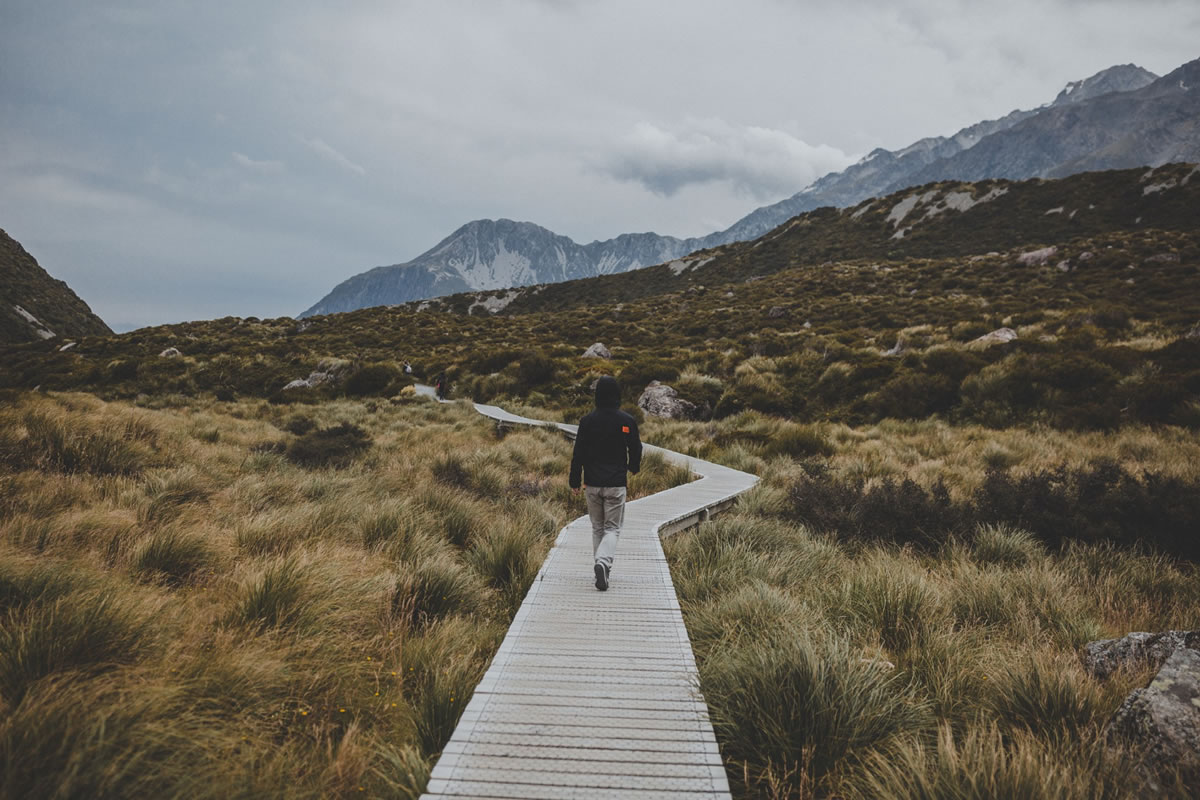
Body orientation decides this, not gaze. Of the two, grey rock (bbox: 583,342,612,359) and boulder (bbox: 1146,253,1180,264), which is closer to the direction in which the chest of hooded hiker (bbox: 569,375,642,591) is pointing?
the grey rock

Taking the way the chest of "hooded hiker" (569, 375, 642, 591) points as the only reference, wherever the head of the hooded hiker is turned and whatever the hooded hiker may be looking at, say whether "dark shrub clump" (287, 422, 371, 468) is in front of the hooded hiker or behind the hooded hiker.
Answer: in front

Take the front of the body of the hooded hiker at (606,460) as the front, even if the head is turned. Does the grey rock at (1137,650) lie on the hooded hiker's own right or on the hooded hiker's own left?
on the hooded hiker's own right

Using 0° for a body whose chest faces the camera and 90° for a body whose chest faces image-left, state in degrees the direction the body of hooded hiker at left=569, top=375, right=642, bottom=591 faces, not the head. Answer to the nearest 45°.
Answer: approximately 180°

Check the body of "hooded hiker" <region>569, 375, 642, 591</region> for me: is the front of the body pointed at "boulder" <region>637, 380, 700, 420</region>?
yes

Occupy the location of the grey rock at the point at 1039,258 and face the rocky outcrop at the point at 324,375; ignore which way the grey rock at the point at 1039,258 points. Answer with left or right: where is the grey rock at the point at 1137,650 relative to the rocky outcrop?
left

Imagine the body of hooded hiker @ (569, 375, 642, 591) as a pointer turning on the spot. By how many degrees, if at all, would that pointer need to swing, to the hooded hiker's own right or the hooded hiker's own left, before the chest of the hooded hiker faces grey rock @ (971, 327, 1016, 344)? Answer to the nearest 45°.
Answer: approximately 45° to the hooded hiker's own right

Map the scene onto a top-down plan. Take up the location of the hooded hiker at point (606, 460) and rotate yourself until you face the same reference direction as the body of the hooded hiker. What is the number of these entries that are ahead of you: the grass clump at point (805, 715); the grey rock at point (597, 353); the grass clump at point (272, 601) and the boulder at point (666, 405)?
2

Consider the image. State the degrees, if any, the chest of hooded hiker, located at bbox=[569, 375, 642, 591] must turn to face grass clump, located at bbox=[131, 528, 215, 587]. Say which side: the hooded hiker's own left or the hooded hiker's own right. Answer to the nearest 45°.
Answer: approximately 90° to the hooded hiker's own left

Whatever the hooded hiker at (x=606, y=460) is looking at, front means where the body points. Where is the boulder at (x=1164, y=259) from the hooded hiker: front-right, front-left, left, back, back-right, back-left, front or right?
front-right

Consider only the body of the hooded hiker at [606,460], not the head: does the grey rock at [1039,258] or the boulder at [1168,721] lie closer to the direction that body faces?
the grey rock

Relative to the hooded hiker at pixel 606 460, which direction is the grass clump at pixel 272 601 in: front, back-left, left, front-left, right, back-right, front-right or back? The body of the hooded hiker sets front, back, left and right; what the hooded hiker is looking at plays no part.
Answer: back-left
